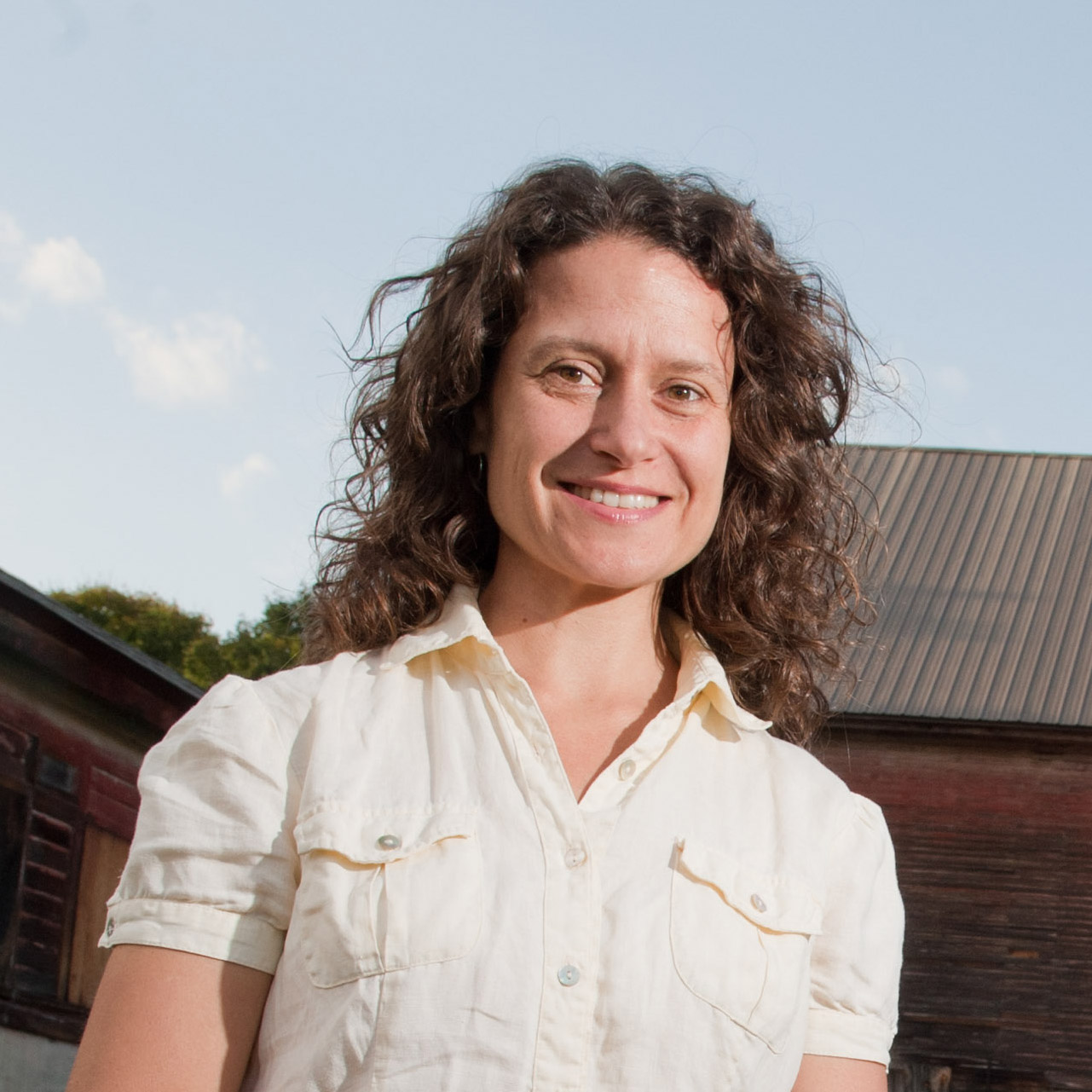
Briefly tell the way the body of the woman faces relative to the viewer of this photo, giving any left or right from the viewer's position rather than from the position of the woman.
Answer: facing the viewer

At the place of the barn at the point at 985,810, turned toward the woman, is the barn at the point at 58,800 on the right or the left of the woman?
right

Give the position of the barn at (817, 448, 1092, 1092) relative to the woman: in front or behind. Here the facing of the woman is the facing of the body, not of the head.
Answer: behind

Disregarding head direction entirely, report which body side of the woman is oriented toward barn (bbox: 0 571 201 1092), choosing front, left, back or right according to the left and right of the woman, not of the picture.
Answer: back

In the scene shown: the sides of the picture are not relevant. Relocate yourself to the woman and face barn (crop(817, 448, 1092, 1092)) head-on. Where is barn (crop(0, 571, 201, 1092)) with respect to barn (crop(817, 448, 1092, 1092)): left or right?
left
